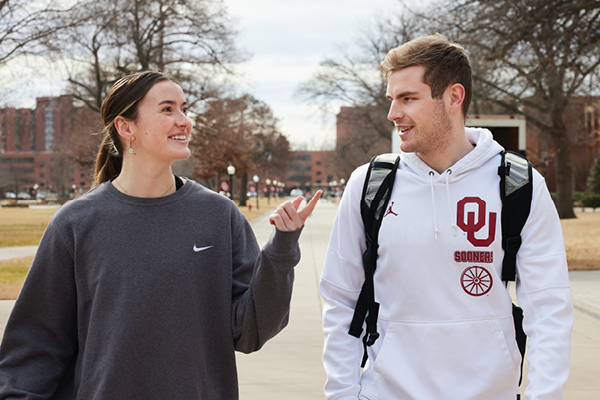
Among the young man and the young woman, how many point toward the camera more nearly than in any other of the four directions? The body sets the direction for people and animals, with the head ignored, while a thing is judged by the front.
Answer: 2

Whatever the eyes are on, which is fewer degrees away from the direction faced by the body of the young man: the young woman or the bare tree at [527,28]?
the young woman

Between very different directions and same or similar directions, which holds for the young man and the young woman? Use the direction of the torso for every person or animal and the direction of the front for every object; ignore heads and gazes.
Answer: same or similar directions

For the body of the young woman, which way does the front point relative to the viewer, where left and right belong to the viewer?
facing the viewer

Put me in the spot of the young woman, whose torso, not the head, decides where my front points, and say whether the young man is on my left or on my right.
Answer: on my left

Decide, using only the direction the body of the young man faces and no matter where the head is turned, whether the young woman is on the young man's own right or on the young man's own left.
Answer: on the young man's own right

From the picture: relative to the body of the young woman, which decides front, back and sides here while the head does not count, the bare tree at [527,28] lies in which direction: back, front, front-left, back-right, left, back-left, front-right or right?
back-left

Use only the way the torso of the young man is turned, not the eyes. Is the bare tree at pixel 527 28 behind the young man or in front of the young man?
behind
